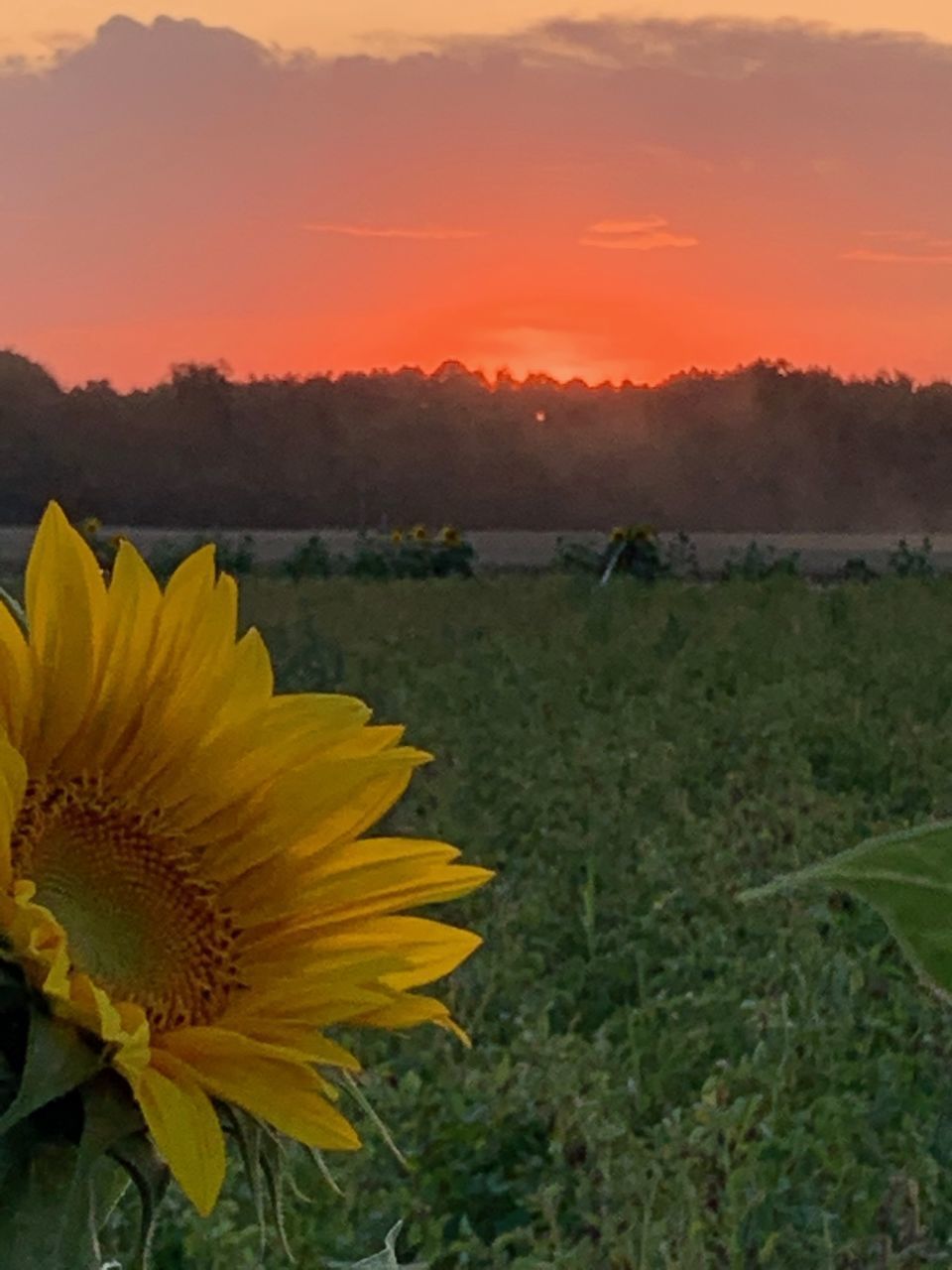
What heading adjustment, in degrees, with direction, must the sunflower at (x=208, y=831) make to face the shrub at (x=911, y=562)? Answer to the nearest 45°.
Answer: approximately 135° to its left

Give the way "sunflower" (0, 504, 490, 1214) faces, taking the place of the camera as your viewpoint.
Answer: facing the viewer and to the right of the viewer

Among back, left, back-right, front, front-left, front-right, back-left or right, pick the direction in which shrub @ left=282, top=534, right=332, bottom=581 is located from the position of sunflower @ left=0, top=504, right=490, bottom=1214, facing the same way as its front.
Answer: back-left
